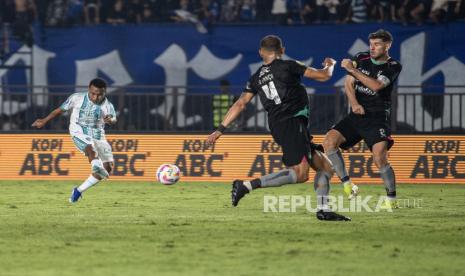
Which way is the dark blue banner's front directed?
toward the camera

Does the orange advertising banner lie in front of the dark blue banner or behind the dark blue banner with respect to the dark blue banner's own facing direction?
in front

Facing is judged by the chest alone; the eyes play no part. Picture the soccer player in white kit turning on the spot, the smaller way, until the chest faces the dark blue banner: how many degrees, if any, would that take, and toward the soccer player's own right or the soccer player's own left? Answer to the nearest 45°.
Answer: approximately 135° to the soccer player's own left

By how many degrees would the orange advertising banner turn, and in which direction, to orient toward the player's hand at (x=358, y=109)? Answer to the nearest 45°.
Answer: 0° — it already faces it

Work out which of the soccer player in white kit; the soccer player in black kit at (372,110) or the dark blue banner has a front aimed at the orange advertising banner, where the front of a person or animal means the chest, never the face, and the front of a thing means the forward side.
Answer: the dark blue banner

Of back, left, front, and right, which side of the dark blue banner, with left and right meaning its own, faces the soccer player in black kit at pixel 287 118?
front

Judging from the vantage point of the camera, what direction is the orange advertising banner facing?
facing the viewer

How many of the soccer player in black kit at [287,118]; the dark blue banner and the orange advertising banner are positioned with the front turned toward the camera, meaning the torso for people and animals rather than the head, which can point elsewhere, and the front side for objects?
2

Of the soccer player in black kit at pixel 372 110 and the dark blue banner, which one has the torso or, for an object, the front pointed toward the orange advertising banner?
the dark blue banner

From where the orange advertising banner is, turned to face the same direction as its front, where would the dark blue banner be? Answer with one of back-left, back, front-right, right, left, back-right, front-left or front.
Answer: back

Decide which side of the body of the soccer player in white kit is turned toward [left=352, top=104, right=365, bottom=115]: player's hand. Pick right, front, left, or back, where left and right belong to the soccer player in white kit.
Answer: front

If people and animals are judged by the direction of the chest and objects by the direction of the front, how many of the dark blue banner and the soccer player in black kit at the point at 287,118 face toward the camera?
1
